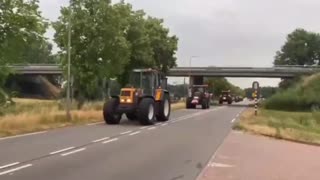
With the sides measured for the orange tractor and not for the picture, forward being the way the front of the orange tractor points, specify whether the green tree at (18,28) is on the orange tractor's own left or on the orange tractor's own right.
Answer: on the orange tractor's own right

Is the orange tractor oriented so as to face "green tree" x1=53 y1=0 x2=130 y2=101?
no

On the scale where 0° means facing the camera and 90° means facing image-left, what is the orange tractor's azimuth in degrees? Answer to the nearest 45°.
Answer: approximately 45°

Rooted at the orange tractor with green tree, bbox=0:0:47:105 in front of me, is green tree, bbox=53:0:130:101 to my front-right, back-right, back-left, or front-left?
front-right
